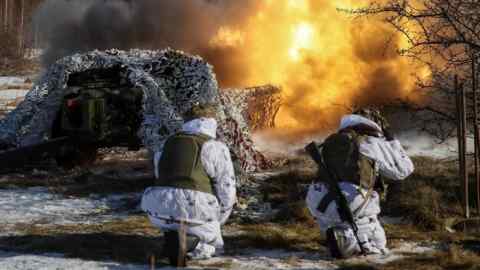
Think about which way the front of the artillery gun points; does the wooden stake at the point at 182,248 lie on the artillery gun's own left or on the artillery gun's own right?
on the artillery gun's own right

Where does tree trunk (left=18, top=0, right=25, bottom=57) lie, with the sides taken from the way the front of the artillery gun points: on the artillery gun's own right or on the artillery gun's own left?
on the artillery gun's own left

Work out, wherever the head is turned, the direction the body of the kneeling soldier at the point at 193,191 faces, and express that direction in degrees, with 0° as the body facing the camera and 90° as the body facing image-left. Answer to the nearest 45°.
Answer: approximately 225°

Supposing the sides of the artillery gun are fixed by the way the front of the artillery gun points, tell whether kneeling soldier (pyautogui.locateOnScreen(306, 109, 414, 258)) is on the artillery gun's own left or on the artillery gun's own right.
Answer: on the artillery gun's own right

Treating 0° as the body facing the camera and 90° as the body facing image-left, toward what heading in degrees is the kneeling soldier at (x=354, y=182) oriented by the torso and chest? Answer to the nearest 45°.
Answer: approximately 225°

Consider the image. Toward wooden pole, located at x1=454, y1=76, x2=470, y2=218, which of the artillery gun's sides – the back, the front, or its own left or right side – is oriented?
right

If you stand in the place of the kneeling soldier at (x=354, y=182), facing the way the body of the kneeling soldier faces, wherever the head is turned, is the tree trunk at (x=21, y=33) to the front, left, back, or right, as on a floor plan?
left

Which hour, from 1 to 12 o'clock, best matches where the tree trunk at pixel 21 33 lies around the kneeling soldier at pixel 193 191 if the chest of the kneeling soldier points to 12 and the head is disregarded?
The tree trunk is roughly at 10 o'clock from the kneeling soldier.

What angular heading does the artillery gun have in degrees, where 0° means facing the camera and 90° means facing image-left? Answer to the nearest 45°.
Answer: approximately 225°

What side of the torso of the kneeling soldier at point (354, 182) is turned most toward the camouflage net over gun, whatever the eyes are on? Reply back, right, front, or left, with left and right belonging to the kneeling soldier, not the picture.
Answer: left
